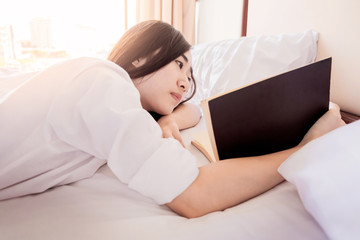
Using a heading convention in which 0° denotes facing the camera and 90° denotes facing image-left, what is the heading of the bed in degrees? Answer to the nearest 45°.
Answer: approximately 90°

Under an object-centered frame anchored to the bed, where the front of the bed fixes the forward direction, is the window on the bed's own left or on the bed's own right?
on the bed's own right

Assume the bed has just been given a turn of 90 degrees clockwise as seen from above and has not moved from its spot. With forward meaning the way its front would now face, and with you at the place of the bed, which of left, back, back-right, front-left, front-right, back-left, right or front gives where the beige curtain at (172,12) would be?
front
